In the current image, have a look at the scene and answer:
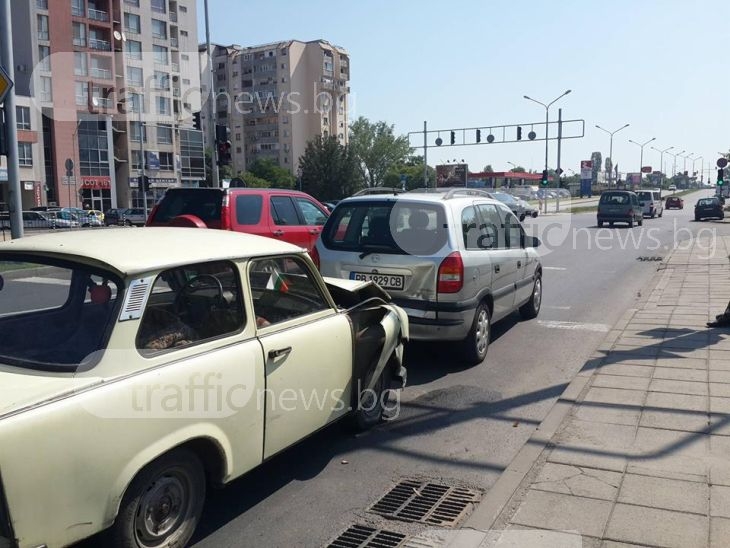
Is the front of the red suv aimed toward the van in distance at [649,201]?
yes

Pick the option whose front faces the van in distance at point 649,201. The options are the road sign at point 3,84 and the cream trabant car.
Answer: the cream trabant car

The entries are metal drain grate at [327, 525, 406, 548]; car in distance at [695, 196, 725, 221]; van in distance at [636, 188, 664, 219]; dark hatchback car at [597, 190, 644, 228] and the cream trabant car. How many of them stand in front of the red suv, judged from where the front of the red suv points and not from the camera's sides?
3

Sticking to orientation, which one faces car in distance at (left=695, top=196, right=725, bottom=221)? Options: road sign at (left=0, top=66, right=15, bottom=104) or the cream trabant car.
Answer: the cream trabant car

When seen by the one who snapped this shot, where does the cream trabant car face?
facing away from the viewer and to the right of the viewer

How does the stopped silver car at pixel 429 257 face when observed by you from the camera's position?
facing away from the viewer and to the right of the viewer

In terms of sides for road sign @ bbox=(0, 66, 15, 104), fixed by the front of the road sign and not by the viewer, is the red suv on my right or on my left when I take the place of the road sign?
on my left

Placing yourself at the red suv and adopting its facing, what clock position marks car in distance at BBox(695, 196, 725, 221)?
The car in distance is roughly at 12 o'clock from the red suv.

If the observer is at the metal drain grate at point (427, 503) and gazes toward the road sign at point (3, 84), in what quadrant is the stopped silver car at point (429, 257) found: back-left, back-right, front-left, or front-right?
front-right

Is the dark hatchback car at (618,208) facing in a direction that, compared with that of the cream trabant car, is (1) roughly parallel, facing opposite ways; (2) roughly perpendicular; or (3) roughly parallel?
roughly parallel

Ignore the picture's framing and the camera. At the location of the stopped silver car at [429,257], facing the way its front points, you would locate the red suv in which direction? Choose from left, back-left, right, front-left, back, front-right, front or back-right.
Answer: left

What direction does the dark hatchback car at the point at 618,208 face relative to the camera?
away from the camera

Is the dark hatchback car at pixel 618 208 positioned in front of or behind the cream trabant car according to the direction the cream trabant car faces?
in front

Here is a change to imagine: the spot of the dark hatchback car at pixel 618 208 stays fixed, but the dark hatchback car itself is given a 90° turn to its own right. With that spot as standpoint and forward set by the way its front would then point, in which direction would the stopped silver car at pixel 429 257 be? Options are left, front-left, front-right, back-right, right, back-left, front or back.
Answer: right

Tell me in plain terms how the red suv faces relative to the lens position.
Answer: facing away from the viewer and to the right of the viewer

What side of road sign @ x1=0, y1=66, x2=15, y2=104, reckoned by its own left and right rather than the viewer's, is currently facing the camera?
front

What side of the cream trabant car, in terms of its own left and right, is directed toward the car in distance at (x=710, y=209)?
front

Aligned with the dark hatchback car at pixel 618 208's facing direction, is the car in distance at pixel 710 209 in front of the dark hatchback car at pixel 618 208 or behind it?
in front
